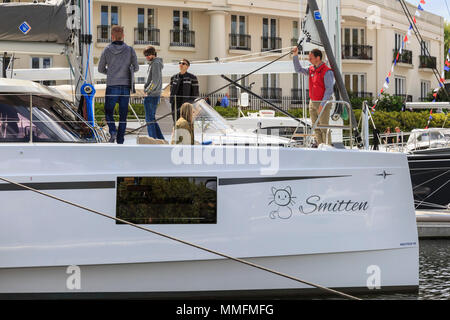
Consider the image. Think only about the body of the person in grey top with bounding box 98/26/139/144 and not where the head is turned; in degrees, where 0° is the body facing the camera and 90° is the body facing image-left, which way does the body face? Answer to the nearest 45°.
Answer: approximately 180°

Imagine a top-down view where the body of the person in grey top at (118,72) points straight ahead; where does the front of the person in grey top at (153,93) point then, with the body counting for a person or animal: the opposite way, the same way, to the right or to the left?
to the left

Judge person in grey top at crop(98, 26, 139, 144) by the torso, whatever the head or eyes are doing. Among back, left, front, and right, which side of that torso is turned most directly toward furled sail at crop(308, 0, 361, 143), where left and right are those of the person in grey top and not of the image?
right

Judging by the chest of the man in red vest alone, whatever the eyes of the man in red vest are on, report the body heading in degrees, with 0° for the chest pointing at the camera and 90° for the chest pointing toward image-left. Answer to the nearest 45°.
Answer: approximately 45°

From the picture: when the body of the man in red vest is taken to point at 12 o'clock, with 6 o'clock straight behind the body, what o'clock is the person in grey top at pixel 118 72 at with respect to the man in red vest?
The person in grey top is roughly at 1 o'clock from the man in red vest.

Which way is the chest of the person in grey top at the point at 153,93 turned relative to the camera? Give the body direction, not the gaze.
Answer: to the viewer's left

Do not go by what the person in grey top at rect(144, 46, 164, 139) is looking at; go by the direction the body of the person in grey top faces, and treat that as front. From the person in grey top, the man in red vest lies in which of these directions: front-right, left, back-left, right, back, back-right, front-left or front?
back
